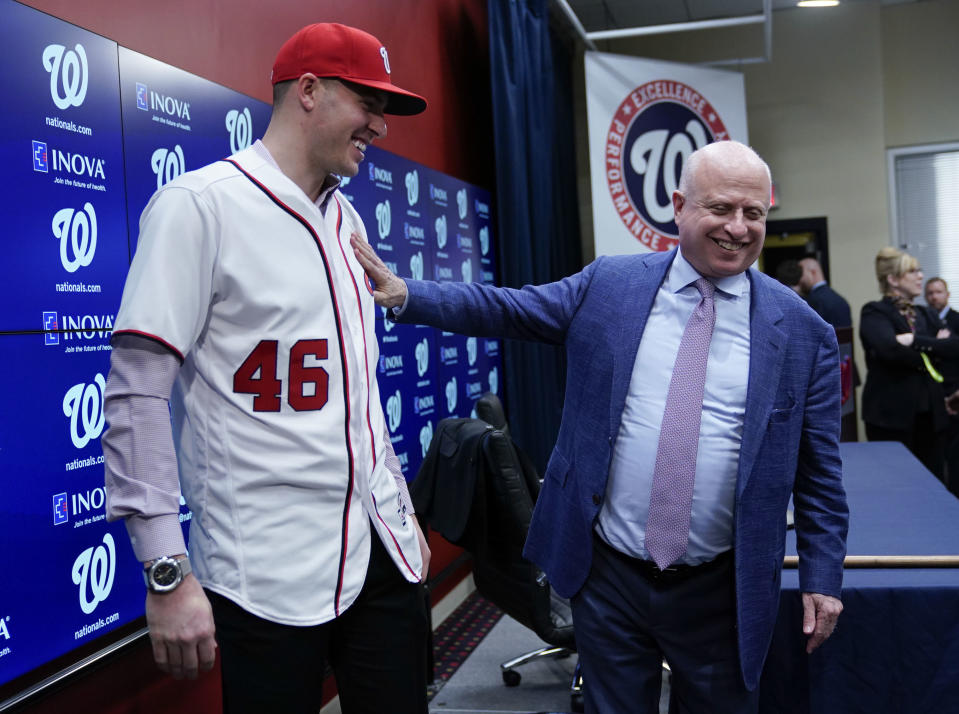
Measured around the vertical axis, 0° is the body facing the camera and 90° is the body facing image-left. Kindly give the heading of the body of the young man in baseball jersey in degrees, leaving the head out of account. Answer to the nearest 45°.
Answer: approximately 315°

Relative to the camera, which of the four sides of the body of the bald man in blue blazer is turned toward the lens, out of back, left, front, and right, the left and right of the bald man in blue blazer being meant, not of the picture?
front

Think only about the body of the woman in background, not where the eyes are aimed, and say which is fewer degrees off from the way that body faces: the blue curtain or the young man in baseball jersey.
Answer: the young man in baseball jersey

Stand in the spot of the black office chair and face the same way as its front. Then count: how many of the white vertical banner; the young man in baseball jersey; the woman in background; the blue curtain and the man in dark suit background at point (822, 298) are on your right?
1

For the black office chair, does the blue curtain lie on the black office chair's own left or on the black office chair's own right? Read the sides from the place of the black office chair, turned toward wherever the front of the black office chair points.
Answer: on the black office chair's own left

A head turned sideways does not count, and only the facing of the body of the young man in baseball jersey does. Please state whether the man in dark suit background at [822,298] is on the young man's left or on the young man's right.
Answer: on the young man's left

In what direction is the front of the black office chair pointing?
to the viewer's right

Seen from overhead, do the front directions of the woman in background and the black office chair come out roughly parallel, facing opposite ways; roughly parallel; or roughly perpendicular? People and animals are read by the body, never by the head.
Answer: roughly perpendicular

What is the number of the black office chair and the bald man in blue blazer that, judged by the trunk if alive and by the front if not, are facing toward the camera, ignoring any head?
1

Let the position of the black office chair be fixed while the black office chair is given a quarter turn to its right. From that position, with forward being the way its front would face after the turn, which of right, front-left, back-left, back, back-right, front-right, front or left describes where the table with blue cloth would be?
front-left
